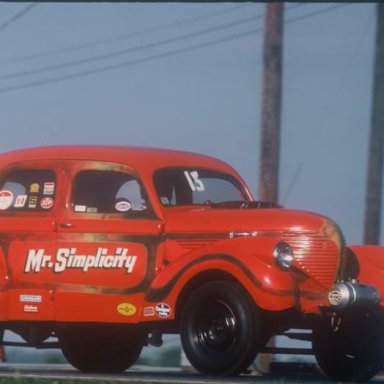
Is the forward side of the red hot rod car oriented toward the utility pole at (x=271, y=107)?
no

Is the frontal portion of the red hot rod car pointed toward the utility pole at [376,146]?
no
